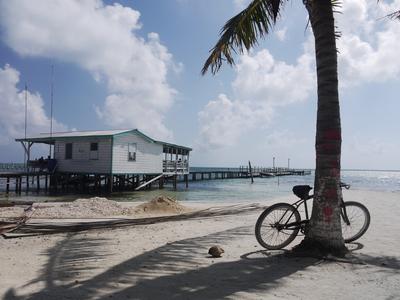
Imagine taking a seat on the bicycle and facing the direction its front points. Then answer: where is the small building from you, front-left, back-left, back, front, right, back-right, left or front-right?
back-left

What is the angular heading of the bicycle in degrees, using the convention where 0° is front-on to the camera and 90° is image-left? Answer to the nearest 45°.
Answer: approximately 270°

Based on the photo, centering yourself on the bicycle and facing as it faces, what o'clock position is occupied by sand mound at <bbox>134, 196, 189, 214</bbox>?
The sand mound is roughly at 8 o'clock from the bicycle.

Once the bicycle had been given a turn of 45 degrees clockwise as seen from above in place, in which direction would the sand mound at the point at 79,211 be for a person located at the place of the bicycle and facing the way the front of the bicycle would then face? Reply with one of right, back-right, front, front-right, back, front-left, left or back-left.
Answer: back
